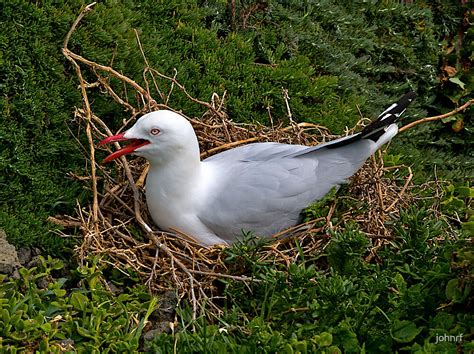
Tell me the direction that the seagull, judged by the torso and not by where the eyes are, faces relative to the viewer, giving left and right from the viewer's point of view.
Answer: facing to the left of the viewer

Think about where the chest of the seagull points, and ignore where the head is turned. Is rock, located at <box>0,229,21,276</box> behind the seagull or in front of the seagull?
in front
